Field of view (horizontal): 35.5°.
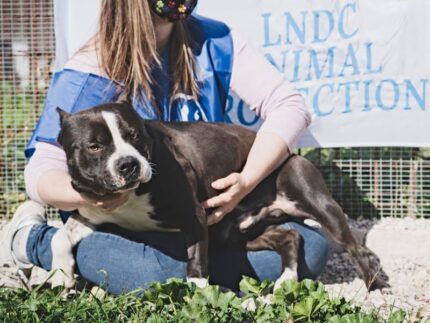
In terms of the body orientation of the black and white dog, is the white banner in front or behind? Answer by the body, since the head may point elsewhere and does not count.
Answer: behind

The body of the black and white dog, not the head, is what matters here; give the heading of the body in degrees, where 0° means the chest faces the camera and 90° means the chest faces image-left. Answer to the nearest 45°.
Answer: approximately 45°

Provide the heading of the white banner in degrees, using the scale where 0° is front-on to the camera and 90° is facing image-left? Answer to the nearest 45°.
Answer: approximately 0°

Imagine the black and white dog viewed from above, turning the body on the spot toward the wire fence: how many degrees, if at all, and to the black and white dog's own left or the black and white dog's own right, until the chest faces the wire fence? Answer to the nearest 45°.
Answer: approximately 90° to the black and white dog's own right

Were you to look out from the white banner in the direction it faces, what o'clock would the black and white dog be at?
The black and white dog is roughly at 1 o'clock from the white banner.
